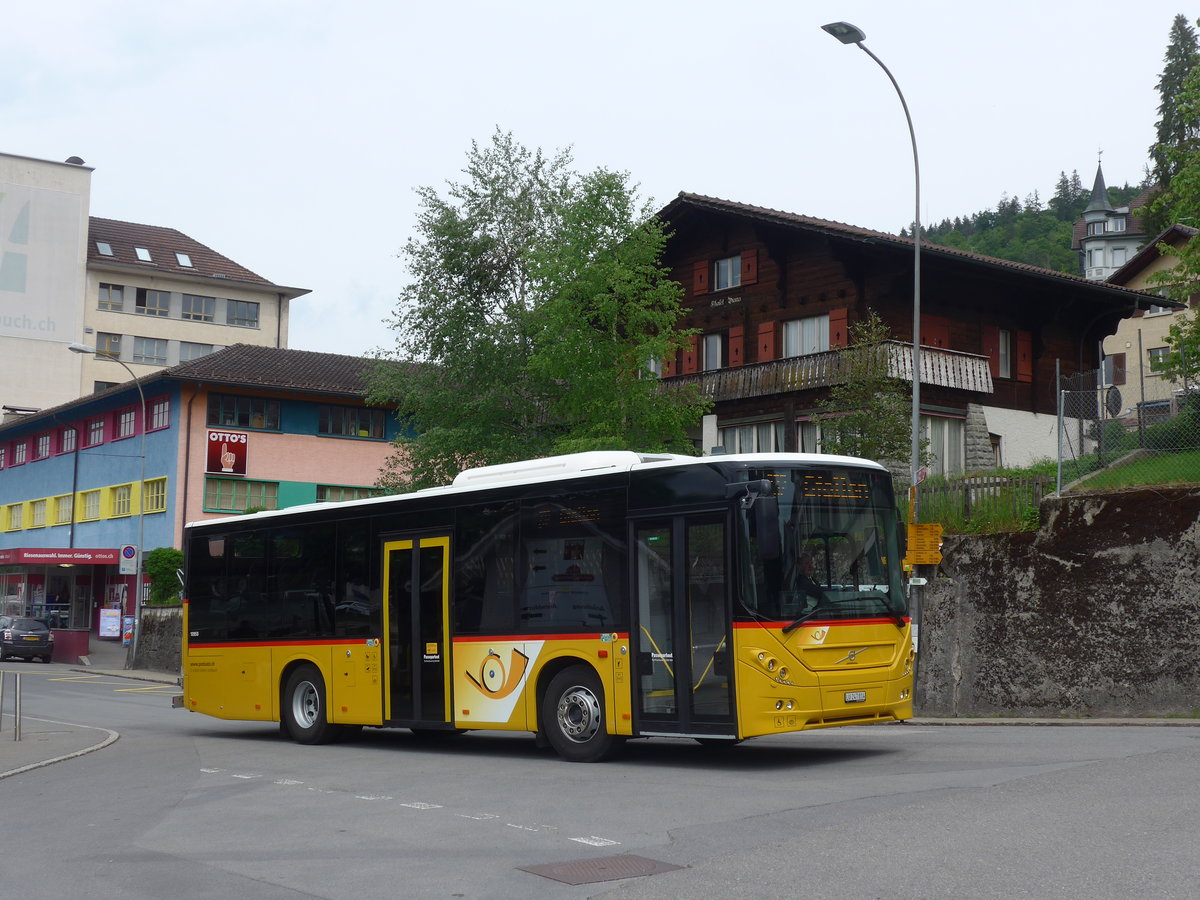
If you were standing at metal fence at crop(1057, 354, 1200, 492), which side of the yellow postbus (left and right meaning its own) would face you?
left

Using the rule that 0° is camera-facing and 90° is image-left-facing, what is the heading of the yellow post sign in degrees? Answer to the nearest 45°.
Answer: approximately 0°

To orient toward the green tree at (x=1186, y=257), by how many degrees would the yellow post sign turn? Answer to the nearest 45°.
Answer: approximately 135° to its left

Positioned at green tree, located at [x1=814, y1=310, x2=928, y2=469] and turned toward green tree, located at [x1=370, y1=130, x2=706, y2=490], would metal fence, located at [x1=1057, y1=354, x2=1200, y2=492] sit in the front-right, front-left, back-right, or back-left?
back-left

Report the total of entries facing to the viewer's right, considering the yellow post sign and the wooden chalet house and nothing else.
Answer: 0

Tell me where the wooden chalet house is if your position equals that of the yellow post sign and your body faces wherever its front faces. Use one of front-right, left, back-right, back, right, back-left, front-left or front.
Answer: back

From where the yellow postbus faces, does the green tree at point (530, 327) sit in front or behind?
behind

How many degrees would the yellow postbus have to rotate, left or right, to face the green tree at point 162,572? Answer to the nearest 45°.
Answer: approximately 135° to its left

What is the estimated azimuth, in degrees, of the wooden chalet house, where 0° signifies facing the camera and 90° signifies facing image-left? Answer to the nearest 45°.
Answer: approximately 45°

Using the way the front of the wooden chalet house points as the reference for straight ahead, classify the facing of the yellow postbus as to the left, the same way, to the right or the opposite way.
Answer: to the left

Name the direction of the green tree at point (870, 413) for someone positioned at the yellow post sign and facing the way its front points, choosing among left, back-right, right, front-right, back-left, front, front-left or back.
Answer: back

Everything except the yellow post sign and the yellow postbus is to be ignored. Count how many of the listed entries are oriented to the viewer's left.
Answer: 0

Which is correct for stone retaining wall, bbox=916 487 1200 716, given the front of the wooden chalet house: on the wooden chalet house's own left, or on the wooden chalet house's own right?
on the wooden chalet house's own left
